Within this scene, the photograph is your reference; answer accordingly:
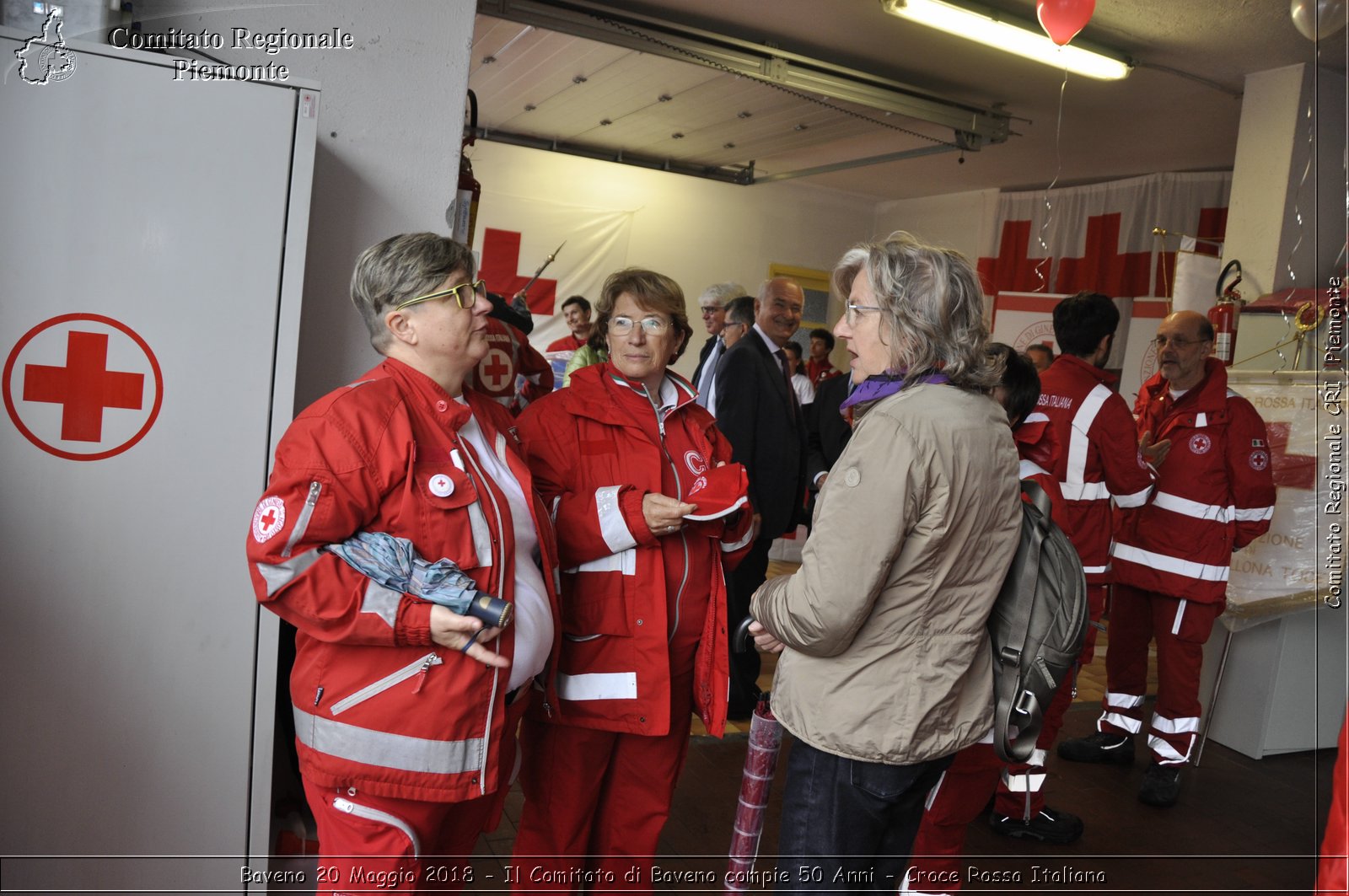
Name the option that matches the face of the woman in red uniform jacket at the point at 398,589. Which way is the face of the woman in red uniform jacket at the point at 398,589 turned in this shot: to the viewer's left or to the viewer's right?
to the viewer's right

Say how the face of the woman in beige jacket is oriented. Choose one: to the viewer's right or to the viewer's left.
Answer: to the viewer's left

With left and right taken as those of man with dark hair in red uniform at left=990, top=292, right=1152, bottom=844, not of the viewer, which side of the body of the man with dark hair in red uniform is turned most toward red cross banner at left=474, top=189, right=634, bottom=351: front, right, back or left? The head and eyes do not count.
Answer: left

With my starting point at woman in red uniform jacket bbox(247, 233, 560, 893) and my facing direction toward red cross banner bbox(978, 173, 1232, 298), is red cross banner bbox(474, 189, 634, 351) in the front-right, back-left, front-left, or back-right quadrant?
front-left

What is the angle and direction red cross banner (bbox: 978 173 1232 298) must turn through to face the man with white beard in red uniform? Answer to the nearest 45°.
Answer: approximately 45° to its left

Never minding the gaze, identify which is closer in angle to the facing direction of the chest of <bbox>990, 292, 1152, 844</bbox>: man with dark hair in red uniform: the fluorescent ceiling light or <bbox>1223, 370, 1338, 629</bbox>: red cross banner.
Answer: the red cross banner

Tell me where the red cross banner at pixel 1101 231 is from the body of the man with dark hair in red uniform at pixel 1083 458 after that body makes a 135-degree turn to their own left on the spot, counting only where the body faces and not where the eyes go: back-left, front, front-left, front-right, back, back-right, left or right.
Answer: right

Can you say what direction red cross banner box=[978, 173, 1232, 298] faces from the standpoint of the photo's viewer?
facing the viewer and to the left of the viewer

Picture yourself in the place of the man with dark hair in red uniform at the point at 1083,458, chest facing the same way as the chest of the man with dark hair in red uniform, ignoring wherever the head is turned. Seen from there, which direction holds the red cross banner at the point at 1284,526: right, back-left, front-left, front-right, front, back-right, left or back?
front

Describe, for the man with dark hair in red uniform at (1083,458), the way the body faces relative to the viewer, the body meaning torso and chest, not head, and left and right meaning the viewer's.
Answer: facing away from the viewer and to the right of the viewer

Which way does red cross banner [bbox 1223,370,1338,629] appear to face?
toward the camera

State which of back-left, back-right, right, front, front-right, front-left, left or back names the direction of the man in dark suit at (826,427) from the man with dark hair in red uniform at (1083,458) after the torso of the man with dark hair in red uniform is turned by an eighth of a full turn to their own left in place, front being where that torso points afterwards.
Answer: front-left

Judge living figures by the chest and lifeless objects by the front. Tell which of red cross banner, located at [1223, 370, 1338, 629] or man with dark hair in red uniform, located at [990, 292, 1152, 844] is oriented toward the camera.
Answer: the red cross banner

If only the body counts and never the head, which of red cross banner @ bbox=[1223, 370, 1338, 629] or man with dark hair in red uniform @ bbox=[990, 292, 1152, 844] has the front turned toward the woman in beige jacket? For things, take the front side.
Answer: the red cross banner

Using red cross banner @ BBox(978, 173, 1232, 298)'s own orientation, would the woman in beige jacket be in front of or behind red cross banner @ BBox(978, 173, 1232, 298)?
in front

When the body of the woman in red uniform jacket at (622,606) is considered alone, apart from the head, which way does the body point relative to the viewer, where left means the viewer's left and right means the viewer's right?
facing the viewer and to the right of the viewer
